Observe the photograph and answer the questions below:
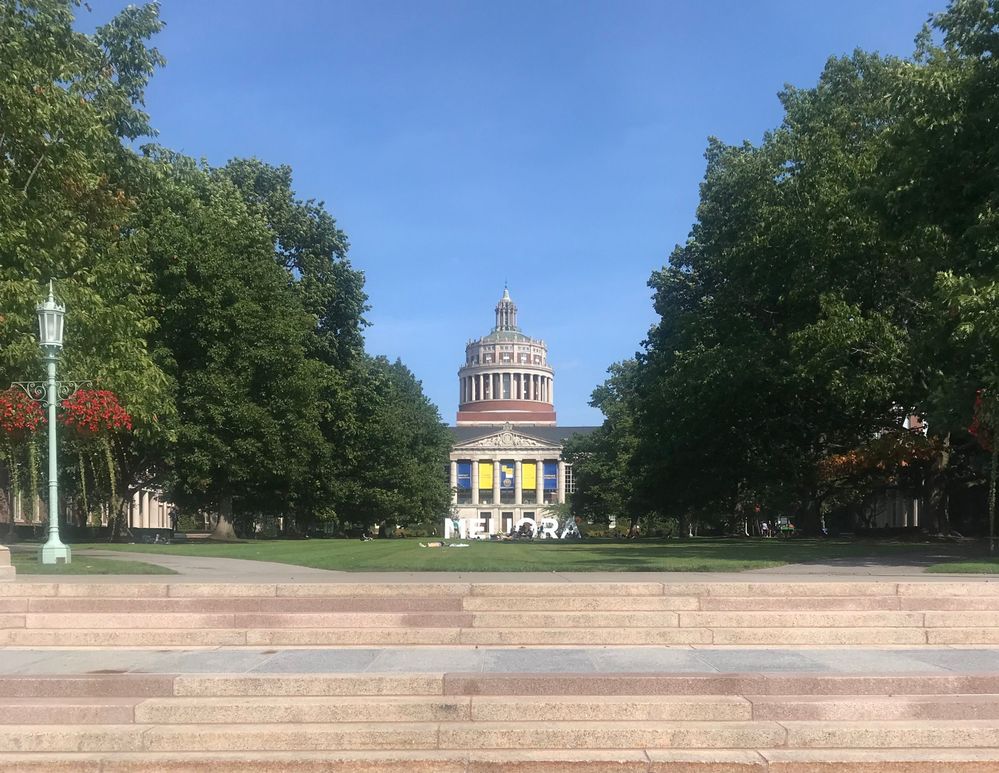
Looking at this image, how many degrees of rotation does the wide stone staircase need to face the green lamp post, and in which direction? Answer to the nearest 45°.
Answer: approximately 135° to its right

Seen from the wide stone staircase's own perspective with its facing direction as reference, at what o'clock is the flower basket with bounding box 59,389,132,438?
The flower basket is roughly at 5 o'clock from the wide stone staircase.

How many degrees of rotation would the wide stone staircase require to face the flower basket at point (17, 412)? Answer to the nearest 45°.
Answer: approximately 135° to its right

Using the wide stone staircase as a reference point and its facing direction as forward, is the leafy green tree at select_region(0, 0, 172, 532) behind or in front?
behind

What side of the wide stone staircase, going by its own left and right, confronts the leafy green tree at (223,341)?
back

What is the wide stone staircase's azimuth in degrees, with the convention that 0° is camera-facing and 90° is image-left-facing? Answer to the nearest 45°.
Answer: approximately 0°

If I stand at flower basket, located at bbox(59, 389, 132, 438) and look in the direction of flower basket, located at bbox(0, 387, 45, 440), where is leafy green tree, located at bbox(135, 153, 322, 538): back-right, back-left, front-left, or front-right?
back-right
